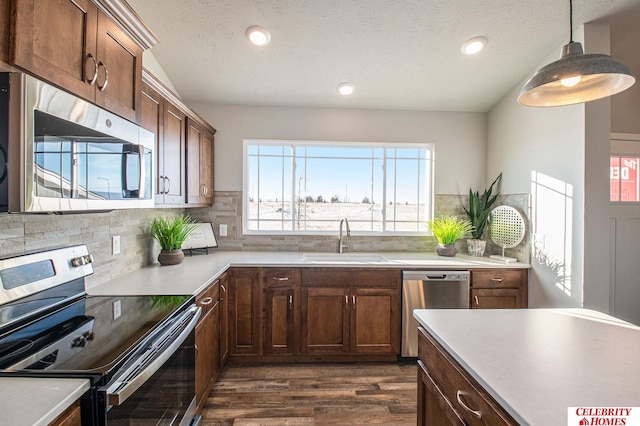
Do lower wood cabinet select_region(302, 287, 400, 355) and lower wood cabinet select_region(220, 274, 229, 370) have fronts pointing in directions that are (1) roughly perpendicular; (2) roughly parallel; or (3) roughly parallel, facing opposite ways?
roughly perpendicular

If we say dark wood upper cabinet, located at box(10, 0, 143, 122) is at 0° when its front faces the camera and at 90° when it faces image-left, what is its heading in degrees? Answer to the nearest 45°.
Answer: approximately 315°

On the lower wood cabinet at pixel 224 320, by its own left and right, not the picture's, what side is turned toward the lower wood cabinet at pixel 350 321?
front

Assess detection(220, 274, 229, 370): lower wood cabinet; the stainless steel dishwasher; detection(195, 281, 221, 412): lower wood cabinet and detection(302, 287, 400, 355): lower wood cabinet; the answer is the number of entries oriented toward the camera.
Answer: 2

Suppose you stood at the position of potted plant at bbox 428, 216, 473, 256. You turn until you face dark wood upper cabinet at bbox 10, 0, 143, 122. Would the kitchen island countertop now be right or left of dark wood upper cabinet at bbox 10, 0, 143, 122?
left

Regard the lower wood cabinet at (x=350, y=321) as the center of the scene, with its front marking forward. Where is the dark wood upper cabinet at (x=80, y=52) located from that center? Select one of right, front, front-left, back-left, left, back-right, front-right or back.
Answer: front-right

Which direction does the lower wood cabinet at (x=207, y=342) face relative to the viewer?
to the viewer's right

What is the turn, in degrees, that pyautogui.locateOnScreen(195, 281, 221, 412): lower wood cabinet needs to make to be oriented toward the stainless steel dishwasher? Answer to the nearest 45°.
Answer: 0° — it already faces it

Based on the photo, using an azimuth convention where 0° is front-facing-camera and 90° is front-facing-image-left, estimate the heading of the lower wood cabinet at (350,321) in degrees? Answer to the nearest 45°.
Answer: approximately 0°

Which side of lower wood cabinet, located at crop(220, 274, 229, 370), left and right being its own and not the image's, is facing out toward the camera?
right

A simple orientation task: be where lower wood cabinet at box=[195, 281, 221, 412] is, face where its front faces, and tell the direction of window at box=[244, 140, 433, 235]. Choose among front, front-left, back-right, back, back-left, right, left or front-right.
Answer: front-left

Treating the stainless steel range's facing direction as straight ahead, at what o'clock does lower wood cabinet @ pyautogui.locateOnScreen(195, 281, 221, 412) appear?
The lower wood cabinet is roughly at 9 o'clock from the stainless steel range.

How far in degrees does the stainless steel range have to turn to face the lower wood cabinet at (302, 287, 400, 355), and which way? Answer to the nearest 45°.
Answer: approximately 45° to its left

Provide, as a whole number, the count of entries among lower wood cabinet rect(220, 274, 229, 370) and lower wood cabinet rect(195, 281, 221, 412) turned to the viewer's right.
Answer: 2
